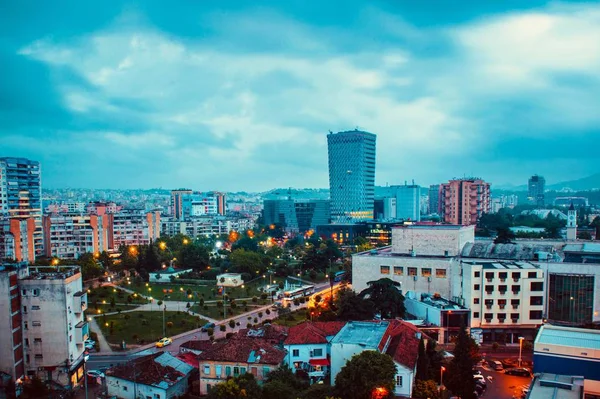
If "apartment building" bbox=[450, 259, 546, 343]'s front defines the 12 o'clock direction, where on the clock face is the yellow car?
The yellow car is roughly at 2 o'clock from the apartment building.

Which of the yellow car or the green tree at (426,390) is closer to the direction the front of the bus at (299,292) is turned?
the yellow car

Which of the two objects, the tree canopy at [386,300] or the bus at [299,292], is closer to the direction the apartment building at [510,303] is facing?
the tree canopy

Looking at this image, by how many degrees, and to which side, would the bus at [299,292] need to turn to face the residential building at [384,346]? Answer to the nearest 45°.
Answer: approximately 45° to its left

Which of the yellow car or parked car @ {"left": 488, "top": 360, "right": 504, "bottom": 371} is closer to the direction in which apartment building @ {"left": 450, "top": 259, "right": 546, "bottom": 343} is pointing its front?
the parked car

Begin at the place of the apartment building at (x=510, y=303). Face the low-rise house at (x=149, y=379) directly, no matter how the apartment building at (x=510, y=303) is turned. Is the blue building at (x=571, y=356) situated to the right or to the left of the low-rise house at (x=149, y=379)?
left

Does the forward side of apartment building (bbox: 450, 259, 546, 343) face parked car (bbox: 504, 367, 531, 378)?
yes

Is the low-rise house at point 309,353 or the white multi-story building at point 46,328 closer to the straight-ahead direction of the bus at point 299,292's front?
the white multi-story building
